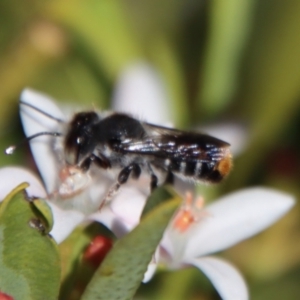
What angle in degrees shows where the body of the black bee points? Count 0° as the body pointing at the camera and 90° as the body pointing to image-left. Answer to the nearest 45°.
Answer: approximately 90°
